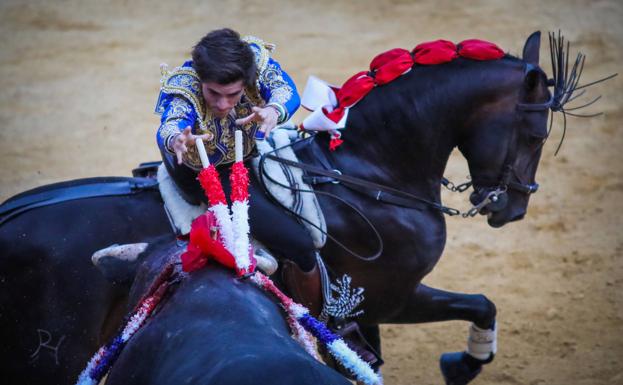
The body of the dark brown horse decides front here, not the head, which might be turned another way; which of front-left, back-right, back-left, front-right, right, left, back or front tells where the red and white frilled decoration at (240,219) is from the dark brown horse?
back-right

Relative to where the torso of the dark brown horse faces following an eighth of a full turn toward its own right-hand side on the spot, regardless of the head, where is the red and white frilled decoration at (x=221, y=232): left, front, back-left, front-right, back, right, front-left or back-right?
right

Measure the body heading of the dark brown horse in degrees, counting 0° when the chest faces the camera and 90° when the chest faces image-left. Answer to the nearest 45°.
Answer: approximately 270°
